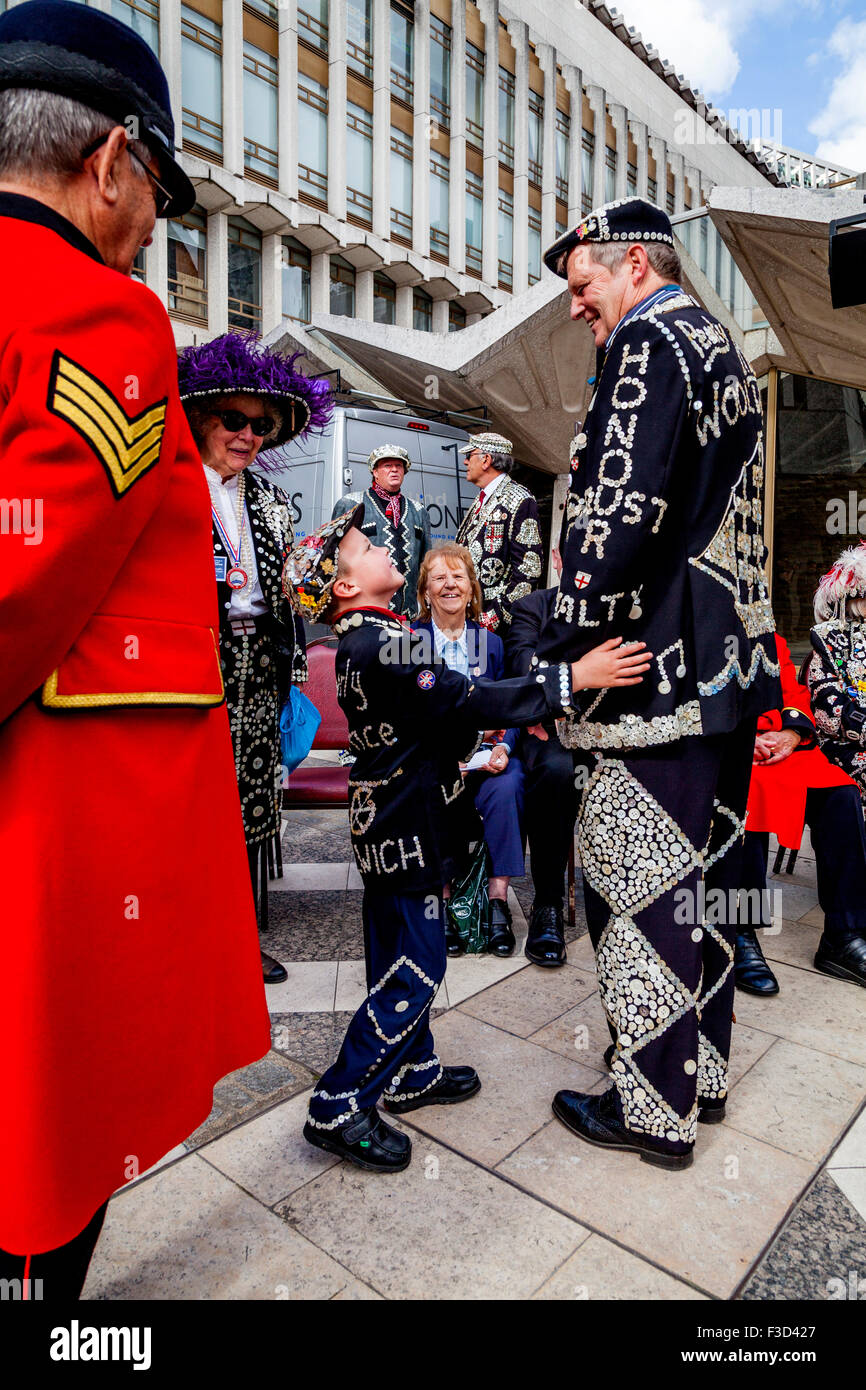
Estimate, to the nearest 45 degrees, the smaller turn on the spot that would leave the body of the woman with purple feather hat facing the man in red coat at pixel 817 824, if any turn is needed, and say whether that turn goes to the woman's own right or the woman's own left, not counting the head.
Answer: approximately 90° to the woman's own left

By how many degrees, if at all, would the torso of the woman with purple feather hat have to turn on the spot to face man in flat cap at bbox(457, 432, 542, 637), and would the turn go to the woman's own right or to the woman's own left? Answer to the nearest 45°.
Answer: approximately 135° to the woman's own left

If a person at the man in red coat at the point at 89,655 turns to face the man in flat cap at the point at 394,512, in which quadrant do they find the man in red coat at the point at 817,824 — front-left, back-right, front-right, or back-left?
front-right

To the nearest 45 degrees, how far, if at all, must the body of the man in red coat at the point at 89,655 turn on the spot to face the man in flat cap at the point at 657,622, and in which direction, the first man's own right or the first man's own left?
0° — they already face them

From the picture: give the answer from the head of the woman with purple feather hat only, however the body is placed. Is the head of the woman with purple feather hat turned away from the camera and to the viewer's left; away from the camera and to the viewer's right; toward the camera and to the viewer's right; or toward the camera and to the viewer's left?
toward the camera and to the viewer's right

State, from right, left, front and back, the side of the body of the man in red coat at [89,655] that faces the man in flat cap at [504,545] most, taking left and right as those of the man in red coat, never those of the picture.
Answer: front

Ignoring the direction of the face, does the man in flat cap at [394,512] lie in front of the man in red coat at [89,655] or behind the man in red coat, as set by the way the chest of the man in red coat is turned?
in front

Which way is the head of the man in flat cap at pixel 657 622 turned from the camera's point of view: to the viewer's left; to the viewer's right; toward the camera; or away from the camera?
to the viewer's left

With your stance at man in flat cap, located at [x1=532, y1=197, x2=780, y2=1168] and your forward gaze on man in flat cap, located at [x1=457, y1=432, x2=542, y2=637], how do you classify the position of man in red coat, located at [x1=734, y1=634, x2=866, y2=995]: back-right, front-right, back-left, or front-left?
front-right

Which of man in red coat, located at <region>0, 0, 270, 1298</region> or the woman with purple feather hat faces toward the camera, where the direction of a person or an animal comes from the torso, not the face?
the woman with purple feather hat

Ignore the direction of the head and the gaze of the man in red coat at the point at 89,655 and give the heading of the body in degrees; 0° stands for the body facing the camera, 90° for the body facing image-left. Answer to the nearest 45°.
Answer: approximately 225°

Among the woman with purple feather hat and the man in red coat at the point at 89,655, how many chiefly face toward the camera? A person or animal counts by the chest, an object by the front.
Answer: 1

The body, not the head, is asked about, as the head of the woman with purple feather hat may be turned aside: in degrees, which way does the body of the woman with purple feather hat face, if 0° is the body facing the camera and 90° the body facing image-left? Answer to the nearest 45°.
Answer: approximately 0°

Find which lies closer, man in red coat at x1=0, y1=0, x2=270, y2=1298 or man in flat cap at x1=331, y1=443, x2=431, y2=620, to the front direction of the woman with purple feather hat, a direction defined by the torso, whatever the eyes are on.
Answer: the man in red coat

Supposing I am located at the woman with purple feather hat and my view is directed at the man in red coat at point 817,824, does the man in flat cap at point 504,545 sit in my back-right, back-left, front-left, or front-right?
front-left
